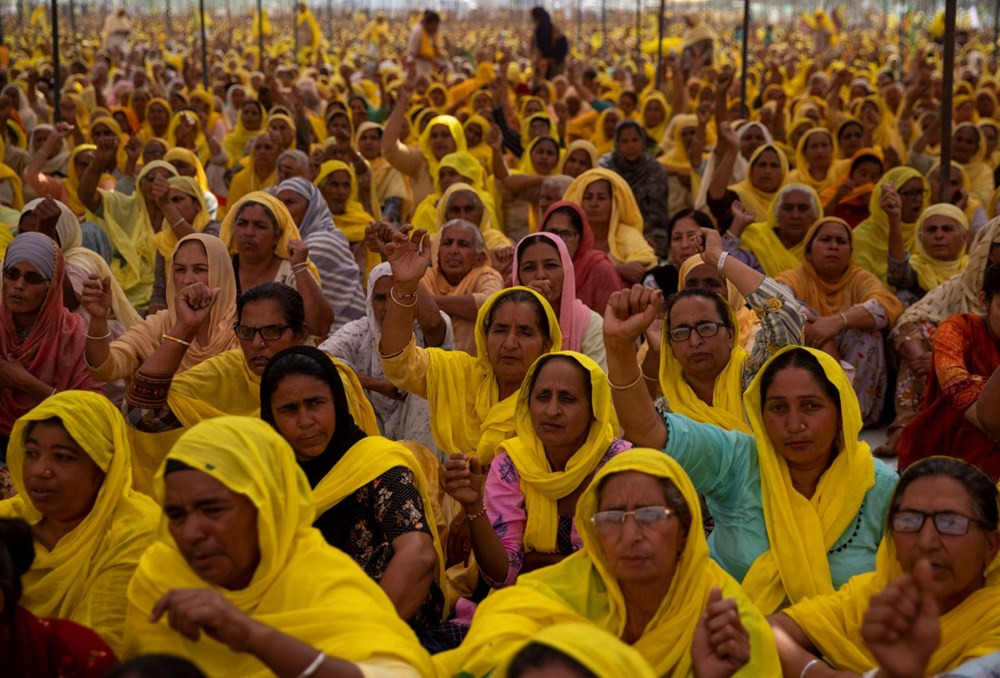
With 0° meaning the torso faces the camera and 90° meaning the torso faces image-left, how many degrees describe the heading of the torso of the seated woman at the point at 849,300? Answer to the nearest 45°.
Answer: approximately 0°

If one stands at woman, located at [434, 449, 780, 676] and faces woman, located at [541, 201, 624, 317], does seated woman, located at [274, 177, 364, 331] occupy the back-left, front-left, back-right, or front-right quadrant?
front-left

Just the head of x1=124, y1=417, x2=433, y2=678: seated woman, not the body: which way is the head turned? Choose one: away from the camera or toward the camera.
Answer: toward the camera

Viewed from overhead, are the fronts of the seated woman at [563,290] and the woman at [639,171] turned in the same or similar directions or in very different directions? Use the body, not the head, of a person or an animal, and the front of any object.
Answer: same or similar directions

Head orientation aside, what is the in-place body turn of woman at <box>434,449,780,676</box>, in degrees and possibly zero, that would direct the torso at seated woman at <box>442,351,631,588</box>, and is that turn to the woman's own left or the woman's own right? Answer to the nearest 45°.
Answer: approximately 180°

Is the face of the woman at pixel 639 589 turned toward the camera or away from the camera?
toward the camera

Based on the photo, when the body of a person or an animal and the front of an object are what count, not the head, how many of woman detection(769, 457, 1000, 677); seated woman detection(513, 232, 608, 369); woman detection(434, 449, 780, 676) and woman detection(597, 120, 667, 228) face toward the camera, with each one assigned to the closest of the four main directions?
4

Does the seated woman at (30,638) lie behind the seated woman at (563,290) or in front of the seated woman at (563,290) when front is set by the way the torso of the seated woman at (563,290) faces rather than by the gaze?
in front

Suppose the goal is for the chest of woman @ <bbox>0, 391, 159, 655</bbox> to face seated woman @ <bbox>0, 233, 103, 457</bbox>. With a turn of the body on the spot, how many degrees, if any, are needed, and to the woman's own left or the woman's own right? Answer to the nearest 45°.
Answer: approximately 135° to the woman's own right

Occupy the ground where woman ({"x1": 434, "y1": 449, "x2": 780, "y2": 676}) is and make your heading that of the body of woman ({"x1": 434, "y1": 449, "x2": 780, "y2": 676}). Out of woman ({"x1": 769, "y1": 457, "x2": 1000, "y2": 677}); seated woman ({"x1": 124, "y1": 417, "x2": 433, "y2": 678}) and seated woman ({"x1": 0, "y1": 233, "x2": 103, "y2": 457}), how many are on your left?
1

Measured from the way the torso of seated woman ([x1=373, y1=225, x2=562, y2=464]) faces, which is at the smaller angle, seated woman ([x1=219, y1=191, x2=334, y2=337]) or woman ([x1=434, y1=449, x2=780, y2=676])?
the woman

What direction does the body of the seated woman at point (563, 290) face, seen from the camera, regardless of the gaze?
toward the camera

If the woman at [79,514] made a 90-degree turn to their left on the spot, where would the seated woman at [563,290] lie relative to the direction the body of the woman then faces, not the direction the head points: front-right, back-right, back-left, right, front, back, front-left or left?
left

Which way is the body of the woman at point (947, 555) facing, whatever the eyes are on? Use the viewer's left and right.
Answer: facing the viewer

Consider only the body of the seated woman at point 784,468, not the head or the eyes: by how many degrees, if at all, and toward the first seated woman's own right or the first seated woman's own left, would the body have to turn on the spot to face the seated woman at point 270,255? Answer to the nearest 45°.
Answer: approximately 135° to the first seated woman's own right

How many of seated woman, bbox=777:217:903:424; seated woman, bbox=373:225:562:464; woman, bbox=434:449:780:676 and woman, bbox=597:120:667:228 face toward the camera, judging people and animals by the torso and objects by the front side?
4

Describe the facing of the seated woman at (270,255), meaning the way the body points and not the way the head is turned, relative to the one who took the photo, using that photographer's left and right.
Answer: facing the viewer and to the left of the viewer

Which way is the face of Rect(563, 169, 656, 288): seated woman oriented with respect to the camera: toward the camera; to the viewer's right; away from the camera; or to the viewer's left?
toward the camera
